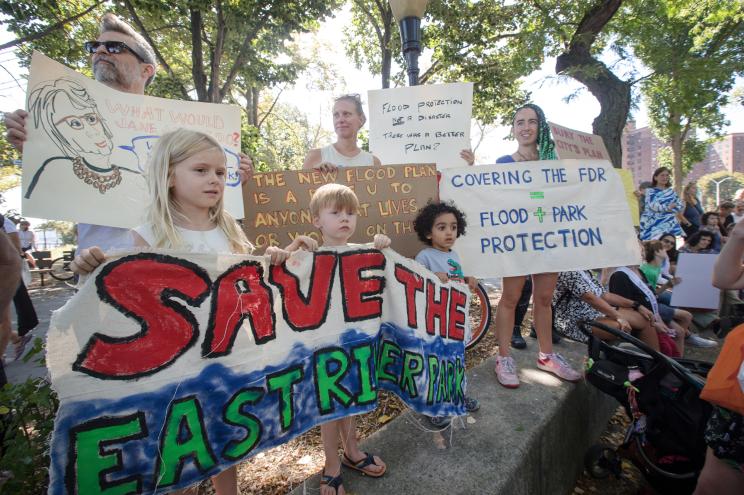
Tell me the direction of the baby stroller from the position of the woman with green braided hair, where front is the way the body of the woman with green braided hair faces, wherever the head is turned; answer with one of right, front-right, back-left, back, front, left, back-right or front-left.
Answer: front-left

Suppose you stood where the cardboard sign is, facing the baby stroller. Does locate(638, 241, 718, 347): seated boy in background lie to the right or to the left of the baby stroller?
left

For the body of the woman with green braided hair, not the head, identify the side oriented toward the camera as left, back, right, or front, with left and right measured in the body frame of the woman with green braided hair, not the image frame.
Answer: front

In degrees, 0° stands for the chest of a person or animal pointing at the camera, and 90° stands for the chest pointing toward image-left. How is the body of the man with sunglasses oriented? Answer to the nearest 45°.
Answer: approximately 45°

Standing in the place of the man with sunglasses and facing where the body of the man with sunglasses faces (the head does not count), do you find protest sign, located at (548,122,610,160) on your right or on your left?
on your left

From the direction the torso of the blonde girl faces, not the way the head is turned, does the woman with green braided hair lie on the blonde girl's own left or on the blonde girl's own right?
on the blonde girl's own left

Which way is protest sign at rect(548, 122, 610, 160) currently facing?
toward the camera

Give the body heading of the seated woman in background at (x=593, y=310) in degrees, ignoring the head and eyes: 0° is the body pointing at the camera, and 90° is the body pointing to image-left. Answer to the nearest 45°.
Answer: approximately 270°

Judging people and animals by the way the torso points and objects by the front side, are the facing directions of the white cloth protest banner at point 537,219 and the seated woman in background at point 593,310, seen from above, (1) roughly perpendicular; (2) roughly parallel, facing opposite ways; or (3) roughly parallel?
roughly perpendicular

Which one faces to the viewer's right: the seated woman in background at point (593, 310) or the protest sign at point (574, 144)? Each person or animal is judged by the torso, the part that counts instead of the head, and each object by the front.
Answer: the seated woman in background

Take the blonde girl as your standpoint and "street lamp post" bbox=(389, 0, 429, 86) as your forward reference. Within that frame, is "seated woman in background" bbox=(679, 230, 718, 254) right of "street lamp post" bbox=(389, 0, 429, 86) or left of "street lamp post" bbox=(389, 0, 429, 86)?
right

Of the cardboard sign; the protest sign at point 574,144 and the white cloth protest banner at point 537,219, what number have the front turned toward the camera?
3
